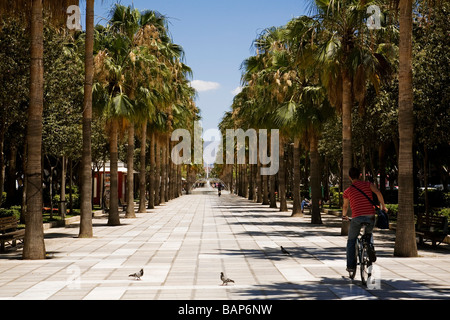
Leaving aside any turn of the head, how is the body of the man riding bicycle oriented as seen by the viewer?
away from the camera

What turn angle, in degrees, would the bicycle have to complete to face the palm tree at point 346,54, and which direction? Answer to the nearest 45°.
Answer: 0° — it already faces it

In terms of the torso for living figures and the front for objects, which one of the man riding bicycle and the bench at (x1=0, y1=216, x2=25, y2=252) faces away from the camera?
the man riding bicycle

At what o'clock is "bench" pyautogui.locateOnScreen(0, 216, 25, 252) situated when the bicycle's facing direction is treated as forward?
The bench is roughly at 10 o'clock from the bicycle.

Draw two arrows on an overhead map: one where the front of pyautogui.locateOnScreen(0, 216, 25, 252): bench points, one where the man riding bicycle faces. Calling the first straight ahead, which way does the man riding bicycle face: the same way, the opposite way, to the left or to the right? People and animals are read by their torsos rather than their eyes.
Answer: to the left

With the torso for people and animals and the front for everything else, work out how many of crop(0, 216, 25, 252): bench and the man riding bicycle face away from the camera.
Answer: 1

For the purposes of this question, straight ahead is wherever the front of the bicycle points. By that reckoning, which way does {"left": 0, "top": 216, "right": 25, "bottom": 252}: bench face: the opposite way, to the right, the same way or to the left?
to the right

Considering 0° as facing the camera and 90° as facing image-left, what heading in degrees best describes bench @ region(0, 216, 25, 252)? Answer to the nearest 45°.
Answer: approximately 315°

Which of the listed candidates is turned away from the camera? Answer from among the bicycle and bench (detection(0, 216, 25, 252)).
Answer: the bicycle

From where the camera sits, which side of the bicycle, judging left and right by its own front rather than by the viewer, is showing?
back

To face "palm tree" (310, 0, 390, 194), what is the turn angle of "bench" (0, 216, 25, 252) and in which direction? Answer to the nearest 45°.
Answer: approximately 45° to its left

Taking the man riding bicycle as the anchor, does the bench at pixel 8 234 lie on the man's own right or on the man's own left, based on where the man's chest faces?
on the man's own left
